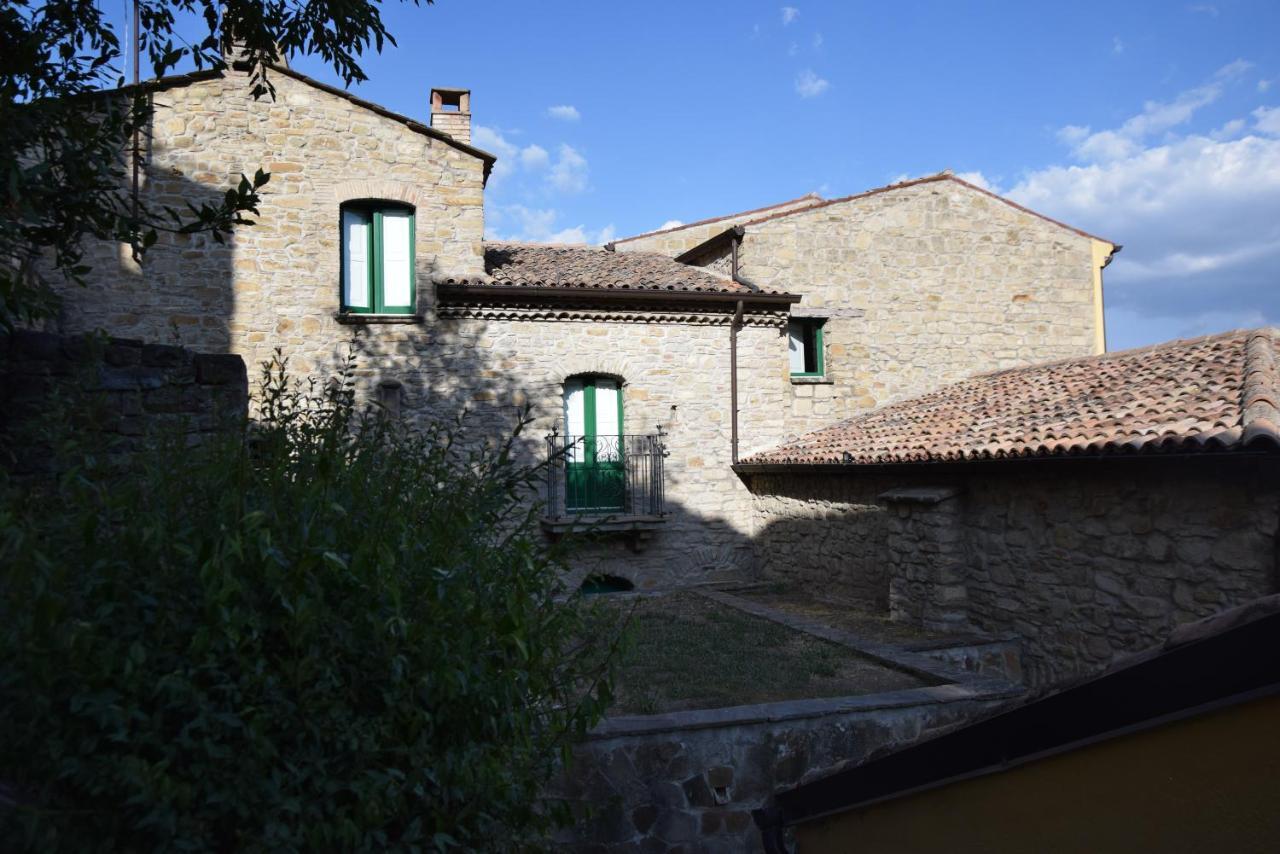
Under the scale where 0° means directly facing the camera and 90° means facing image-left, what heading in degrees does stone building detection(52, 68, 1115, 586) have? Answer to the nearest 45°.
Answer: approximately 0°

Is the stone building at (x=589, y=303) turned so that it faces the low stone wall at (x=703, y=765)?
yes

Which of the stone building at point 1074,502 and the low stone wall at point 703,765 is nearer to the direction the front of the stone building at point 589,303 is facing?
the low stone wall

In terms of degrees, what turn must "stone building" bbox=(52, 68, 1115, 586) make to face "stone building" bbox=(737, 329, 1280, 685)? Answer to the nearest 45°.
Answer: approximately 45° to its left
